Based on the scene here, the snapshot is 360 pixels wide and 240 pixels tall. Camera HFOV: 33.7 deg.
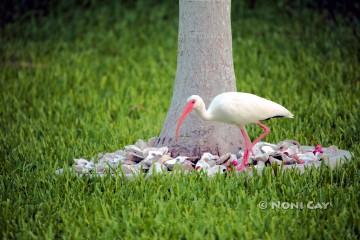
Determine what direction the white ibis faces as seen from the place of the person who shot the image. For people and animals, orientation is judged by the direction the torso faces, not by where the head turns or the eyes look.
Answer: facing to the left of the viewer

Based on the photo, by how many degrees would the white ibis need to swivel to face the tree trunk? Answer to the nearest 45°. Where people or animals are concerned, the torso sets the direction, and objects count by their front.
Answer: approximately 45° to its right

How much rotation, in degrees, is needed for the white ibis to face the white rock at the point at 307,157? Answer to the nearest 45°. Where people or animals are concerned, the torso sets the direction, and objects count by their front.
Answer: approximately 135° to its right

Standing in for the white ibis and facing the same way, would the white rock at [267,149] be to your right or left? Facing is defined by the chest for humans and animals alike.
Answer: on your right

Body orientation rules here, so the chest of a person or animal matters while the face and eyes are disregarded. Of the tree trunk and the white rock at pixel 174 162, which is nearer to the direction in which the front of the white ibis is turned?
the white rock

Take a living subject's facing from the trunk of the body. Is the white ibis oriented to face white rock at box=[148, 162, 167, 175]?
yes
